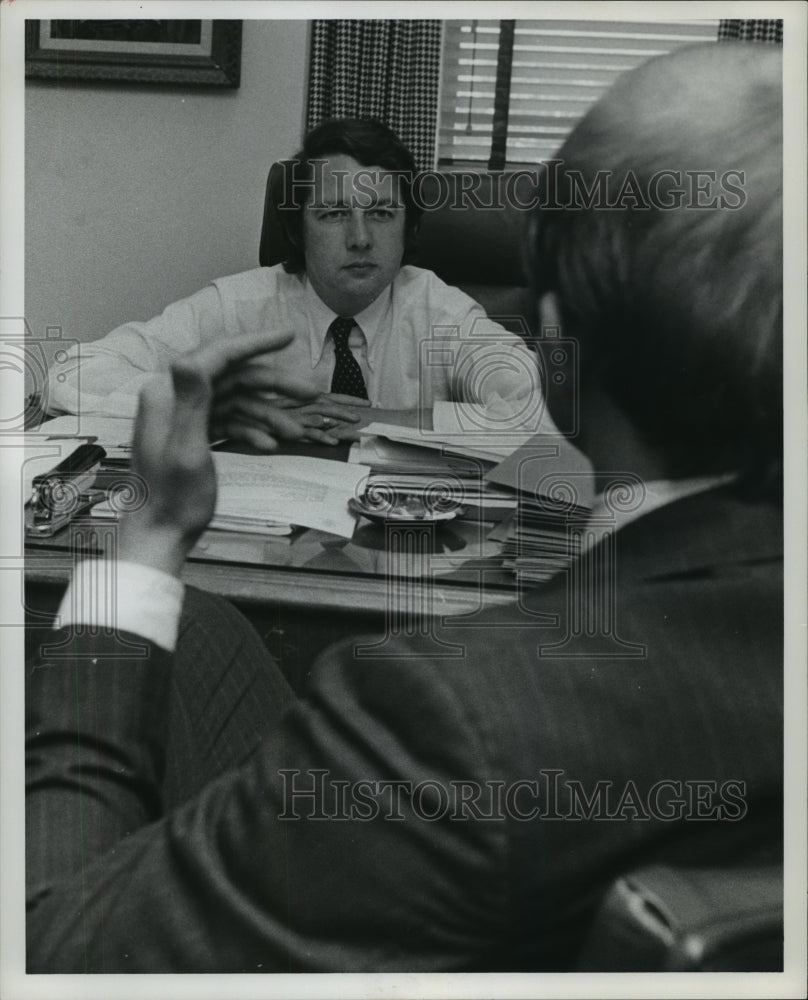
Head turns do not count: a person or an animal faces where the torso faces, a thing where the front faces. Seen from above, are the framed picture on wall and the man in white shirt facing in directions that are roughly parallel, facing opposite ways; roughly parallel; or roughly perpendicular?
roughly parallel

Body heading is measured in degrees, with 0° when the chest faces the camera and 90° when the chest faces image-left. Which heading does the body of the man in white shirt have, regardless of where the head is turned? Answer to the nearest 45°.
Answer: approximately 0°

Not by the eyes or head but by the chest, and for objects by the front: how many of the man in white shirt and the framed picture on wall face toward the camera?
2

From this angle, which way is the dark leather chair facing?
toward the camera

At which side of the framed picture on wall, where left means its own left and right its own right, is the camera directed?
front

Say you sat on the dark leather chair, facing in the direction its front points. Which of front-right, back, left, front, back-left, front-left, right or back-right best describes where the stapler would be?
right

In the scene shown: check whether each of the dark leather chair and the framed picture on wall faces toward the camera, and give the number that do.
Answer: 2
